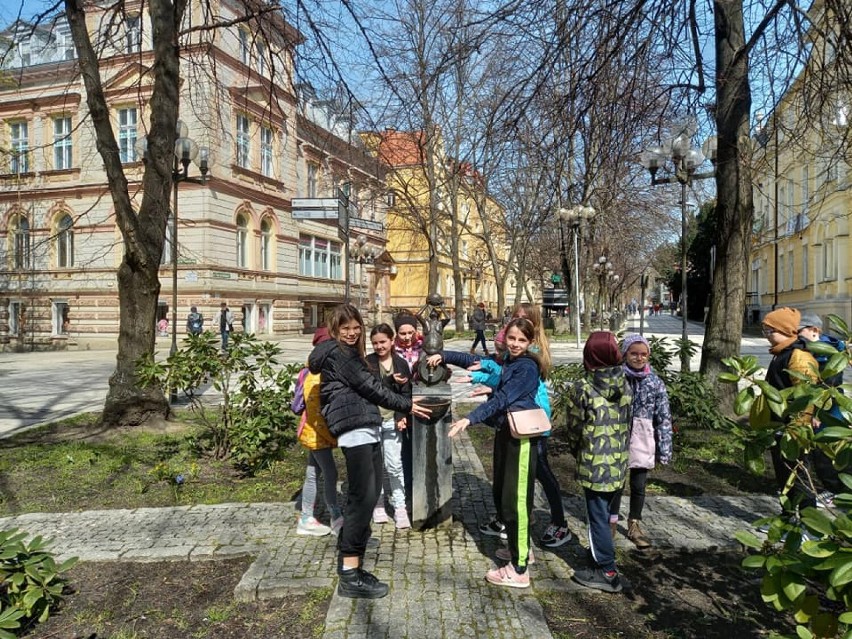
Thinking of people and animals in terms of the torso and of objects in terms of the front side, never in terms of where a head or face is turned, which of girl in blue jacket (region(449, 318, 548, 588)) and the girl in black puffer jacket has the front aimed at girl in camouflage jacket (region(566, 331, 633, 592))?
the girl in black puffer jacket

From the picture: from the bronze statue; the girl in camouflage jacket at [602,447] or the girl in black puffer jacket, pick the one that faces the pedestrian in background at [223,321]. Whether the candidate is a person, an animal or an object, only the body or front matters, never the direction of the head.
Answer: the girl in camouflage jacket

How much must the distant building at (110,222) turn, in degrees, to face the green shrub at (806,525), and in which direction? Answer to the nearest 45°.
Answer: approximately 45° to its right

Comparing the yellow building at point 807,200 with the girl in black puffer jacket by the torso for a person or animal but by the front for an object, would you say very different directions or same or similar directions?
very different directions

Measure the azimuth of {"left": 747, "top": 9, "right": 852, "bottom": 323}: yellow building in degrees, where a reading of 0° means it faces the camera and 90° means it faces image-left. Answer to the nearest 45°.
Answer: approximately 45°

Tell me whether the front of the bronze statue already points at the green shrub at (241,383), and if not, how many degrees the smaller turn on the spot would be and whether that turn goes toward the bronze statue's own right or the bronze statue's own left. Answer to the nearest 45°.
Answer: approximately 135° to the bronze statue's own right

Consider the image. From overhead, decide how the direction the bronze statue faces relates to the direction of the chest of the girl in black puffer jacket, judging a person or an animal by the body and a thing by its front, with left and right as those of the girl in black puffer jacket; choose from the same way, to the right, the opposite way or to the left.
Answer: to the right

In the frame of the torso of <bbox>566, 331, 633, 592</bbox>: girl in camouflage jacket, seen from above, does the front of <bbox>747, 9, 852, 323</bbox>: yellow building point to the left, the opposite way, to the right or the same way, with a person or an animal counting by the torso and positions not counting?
to the left

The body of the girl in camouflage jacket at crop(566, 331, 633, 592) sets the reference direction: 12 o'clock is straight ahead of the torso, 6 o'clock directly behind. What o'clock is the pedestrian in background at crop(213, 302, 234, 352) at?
The pedestrian in background is roughly at 12 o'clock from the girl in camouflage jacket.

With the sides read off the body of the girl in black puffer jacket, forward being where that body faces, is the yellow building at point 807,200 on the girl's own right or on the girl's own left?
on the girl's own left

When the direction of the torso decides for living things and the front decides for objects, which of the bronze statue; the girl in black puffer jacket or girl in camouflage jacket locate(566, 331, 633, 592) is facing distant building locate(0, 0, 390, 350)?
the girl in camouflage jacket

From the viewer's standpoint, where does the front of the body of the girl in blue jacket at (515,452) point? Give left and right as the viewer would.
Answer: facing to the left of the viewer

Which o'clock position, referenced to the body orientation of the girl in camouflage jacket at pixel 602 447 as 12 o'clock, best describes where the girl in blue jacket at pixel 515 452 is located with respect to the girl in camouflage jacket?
The girl in blue jacket is roughly at 10 o'clock from the girl in camouflage jacket.

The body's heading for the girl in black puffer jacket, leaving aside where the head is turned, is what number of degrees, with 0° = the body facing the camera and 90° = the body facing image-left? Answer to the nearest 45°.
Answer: approximately 270°
